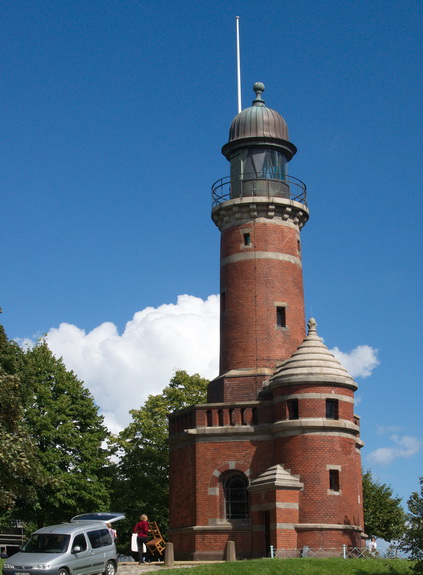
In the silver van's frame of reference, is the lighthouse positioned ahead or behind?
behind

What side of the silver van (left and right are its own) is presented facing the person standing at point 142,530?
back

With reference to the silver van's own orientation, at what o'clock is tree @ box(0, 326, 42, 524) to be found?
The tree is roughly at 4 o'clock from the silver van.

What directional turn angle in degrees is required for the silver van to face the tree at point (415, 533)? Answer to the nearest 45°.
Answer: approximately 135° to its left

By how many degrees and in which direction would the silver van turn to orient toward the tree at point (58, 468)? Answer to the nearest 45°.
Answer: approximately 135° to its right
